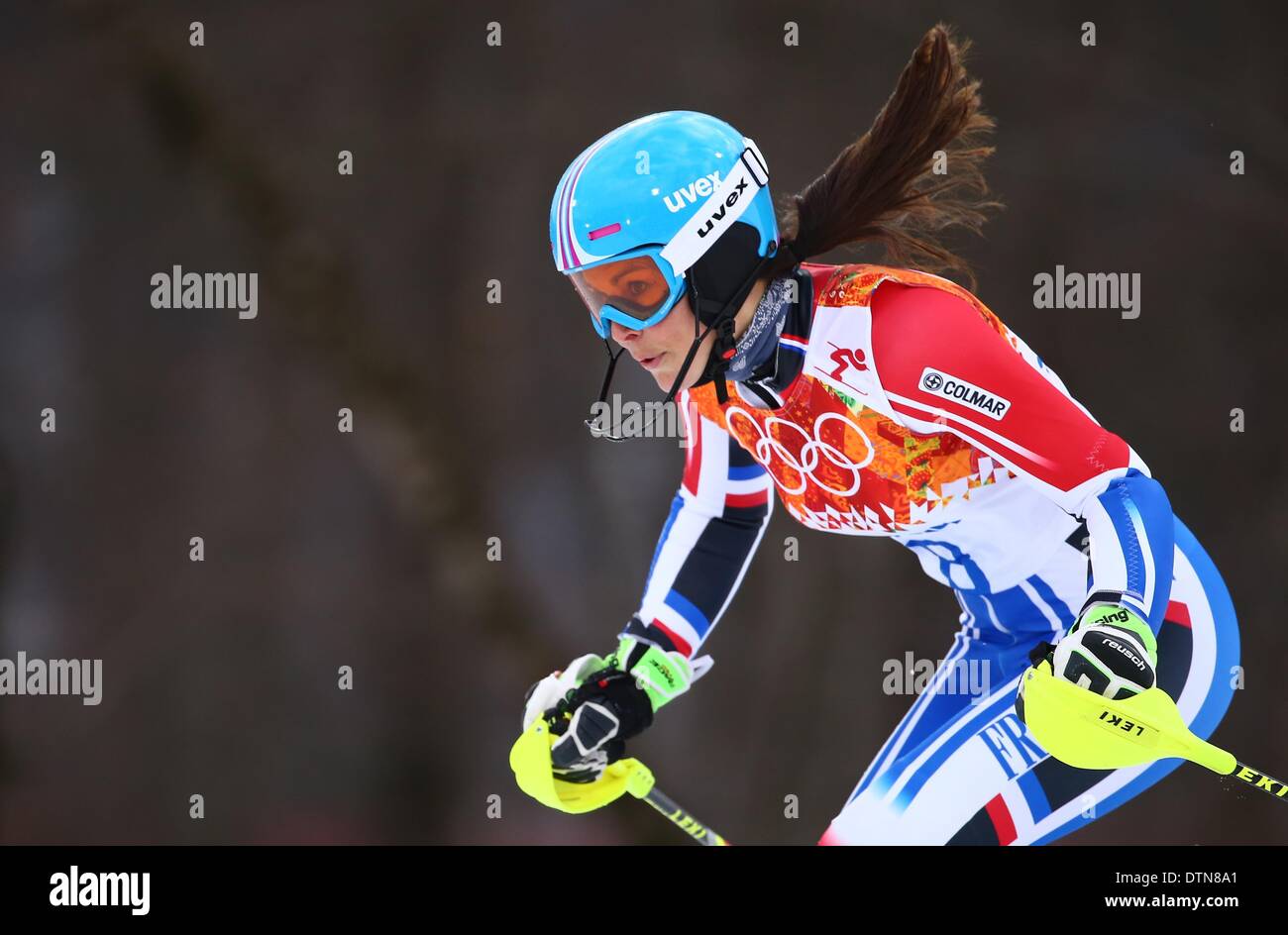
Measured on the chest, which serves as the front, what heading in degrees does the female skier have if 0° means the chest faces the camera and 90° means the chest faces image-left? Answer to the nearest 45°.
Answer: approximately 45°
